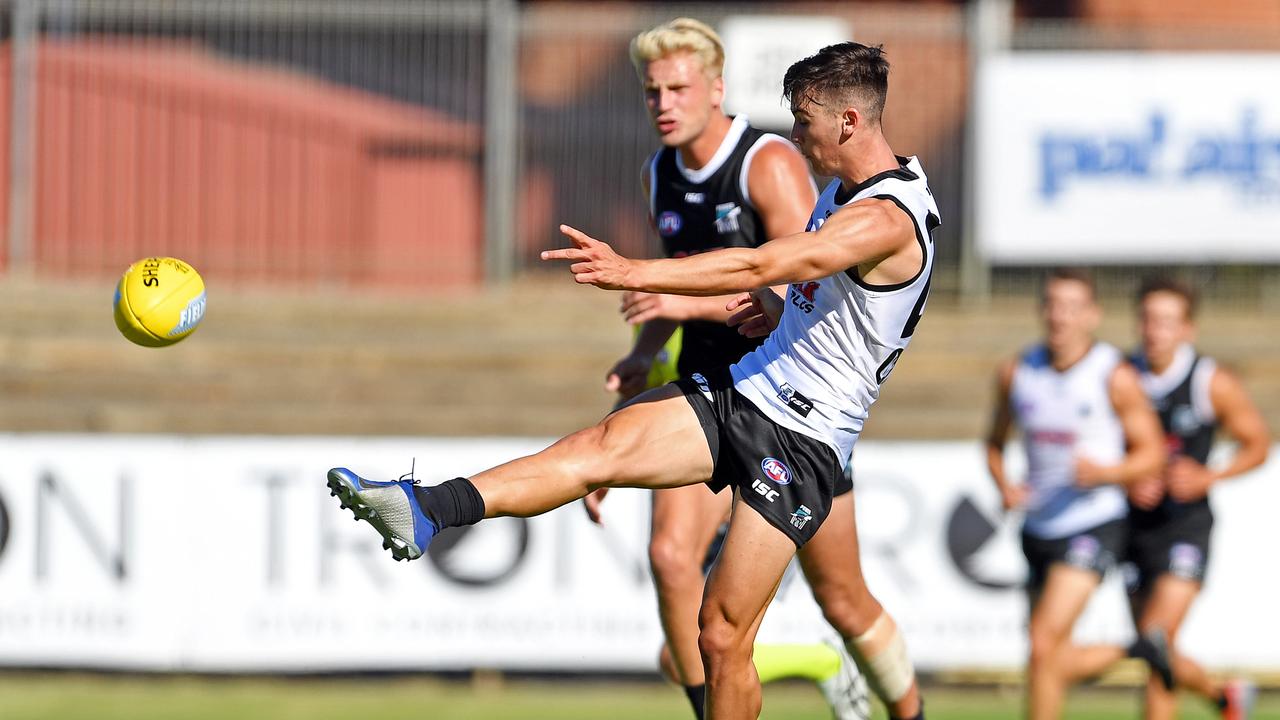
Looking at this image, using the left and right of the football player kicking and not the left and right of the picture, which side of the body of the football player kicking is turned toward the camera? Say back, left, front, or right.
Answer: left

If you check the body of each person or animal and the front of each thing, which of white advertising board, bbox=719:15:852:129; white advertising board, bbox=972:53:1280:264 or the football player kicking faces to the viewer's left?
the football player kicking

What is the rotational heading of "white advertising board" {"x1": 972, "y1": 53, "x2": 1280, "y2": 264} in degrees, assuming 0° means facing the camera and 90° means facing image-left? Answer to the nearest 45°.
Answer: approximately 0°

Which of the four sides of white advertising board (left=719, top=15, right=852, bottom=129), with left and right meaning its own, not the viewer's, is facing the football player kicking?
front

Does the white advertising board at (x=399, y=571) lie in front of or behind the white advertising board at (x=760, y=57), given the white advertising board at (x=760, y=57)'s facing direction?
in front

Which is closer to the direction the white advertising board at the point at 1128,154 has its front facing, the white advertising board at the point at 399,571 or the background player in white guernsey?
the background player in white guernsey

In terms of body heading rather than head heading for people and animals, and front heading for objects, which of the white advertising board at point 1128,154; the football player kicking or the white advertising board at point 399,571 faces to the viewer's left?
the football player kicking

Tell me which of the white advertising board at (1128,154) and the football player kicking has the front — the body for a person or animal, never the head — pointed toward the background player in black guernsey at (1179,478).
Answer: the white advertising board

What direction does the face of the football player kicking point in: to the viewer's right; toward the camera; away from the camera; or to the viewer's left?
to the viewer's left

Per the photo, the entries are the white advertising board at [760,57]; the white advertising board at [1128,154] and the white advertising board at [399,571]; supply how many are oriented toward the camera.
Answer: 3

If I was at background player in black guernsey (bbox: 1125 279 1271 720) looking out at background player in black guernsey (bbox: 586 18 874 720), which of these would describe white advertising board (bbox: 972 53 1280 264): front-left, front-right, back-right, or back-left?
back-right

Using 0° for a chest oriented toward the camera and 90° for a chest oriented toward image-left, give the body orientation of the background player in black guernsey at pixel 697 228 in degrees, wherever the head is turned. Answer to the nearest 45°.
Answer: approximately 45°
